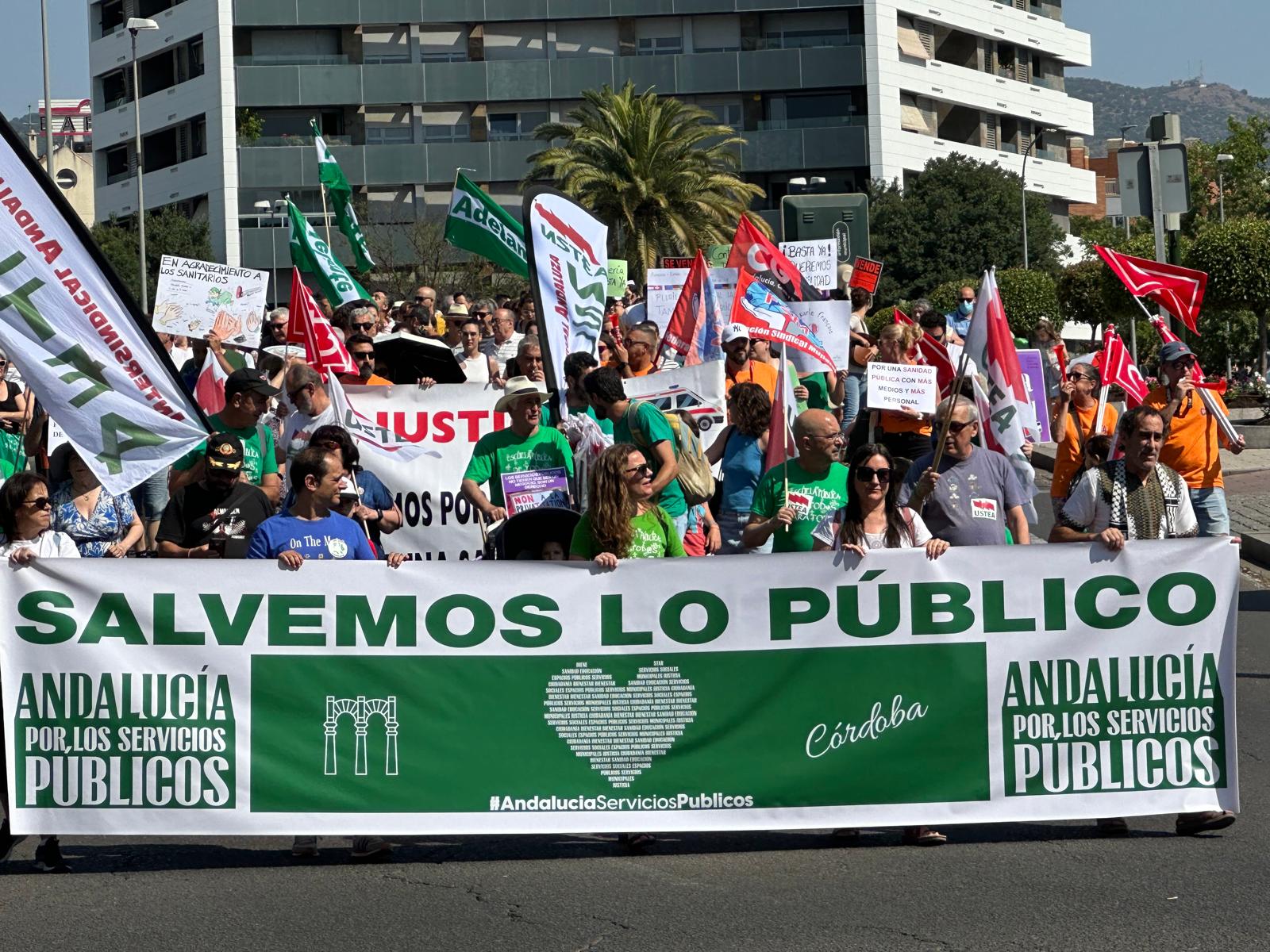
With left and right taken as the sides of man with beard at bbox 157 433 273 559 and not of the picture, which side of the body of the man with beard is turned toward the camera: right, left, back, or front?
front

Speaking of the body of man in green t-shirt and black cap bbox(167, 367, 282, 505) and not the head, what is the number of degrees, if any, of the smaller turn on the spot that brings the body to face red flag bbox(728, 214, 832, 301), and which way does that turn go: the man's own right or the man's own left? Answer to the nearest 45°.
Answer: approximately 90° to the man's own left

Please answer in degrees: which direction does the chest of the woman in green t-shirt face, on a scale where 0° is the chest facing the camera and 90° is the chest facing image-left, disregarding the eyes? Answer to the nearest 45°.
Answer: approximately 315°

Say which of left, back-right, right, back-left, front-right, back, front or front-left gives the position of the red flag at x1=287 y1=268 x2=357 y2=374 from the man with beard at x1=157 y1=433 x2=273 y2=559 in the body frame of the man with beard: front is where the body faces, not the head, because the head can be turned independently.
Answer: back

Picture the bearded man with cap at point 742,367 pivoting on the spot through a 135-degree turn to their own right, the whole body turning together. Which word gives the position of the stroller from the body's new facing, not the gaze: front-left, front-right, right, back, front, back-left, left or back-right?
back-left

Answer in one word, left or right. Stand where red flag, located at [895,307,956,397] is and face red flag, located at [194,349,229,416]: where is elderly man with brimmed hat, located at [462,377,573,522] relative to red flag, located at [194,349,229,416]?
left

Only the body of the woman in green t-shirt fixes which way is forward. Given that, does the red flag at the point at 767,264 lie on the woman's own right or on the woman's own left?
on the woman's own left

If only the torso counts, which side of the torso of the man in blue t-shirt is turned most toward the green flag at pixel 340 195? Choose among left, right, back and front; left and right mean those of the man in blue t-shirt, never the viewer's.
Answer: back

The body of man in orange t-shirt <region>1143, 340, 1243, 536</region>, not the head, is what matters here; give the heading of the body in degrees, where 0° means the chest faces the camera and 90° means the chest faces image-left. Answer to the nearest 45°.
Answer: approximately 0°

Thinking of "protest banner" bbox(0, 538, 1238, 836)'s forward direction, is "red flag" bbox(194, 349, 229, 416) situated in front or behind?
behind

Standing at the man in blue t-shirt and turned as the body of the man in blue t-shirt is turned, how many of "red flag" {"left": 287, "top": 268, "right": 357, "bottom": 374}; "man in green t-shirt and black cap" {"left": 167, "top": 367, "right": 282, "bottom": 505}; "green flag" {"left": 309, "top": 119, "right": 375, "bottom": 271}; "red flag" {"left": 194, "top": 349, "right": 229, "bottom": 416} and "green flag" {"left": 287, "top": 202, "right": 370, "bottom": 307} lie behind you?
5

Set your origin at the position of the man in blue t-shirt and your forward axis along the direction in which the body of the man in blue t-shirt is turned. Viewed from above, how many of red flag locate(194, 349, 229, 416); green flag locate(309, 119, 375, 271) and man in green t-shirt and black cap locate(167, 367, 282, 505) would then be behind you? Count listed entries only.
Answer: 3

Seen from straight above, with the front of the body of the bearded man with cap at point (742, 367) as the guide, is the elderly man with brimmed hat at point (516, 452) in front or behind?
in front

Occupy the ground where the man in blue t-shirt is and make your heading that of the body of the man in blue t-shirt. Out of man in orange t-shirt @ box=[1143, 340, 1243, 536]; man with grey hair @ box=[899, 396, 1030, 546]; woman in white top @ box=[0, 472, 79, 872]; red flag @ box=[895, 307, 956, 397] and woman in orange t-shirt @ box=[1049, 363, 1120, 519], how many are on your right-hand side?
1

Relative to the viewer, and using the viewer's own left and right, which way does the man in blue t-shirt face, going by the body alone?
facing the viewer
